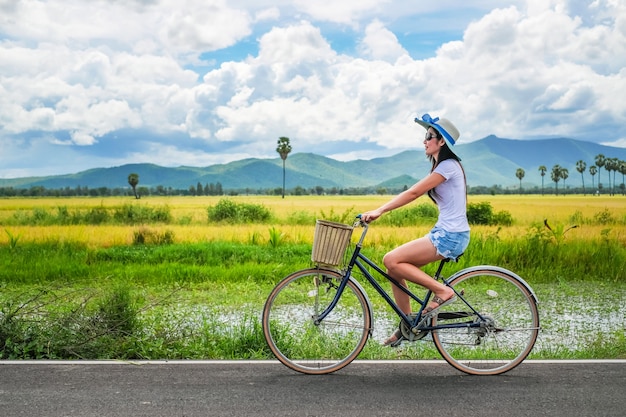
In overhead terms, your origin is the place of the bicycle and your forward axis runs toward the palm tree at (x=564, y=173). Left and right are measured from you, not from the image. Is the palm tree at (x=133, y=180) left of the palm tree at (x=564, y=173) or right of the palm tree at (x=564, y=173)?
left

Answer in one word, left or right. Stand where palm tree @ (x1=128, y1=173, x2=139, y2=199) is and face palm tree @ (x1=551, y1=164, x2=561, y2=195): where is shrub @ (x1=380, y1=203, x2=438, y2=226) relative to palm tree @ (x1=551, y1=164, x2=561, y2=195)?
right

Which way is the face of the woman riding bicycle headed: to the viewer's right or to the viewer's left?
to the viewer's left

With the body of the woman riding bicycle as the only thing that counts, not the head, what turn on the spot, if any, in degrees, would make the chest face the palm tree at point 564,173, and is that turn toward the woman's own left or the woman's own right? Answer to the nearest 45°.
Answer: approximately 90° to the woman's own right

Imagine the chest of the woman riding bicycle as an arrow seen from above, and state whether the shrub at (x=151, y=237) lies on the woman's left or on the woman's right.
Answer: on the woman's right

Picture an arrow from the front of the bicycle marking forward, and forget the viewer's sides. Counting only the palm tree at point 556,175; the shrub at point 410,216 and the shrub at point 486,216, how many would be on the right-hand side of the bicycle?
3

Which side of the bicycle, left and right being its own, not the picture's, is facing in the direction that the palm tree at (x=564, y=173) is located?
right

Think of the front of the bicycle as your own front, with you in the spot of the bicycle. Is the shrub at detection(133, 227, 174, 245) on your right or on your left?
on your right

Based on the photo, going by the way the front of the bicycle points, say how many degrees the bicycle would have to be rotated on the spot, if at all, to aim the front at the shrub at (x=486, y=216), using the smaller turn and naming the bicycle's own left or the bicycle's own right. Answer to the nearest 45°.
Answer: approximately 90° to the bicycle's own right

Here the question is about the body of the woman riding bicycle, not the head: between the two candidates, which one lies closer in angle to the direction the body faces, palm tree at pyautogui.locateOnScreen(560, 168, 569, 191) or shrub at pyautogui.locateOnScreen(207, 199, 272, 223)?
the shrub

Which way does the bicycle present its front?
to the viewer's left

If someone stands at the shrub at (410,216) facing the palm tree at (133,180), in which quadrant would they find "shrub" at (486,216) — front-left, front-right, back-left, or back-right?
back-right

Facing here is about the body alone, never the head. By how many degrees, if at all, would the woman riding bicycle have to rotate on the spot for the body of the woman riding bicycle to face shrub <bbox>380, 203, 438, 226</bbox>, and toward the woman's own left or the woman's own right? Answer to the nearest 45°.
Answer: approximately 90° to the woman's own right

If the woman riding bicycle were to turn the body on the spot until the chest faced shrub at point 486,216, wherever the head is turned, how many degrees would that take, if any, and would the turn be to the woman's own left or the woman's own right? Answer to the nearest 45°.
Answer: approximately 90° to the woman's own right

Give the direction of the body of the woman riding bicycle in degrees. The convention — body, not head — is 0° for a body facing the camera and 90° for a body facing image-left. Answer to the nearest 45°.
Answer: approximately 90°

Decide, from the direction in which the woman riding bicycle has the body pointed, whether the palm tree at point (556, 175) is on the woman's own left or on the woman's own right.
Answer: on the woman's own right
